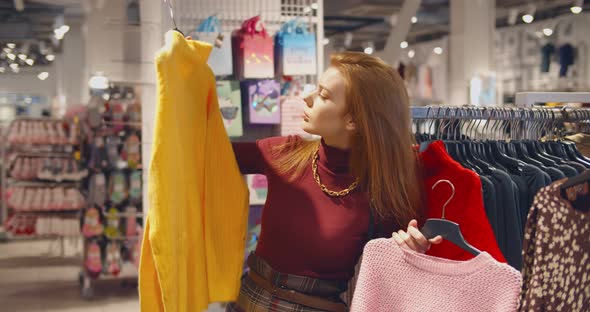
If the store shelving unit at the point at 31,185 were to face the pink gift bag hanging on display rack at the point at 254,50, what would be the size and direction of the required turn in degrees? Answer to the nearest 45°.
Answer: approximately 90° to its left

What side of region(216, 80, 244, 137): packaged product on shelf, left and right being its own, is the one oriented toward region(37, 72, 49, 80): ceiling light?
back

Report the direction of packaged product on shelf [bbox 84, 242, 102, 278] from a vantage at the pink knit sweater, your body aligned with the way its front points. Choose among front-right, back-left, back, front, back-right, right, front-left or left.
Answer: back-right

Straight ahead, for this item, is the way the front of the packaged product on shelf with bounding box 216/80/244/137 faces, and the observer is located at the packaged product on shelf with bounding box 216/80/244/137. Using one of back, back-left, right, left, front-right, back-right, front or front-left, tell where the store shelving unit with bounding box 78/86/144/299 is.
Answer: back-right

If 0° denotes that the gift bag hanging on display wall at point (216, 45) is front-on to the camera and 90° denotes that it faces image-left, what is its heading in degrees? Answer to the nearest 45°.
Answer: approximately 0°

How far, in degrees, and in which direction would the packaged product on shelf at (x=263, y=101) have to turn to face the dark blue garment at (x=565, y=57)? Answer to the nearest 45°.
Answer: approximately 135° to its left

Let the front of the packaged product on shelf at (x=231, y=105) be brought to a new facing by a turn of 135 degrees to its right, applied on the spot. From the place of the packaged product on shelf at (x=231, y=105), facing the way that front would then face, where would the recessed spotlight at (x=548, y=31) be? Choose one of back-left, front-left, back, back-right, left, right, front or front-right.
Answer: right

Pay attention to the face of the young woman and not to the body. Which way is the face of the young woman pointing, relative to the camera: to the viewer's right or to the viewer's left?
to the viewer's left
